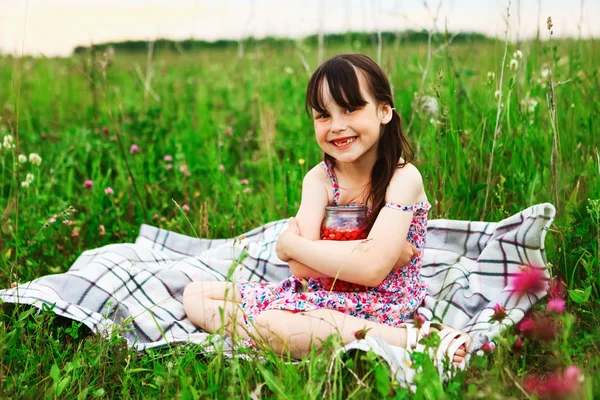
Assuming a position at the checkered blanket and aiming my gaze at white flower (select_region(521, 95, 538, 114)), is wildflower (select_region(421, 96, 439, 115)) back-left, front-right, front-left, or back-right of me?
front-left

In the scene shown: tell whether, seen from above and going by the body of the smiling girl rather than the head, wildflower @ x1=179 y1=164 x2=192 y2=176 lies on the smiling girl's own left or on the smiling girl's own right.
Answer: on the smiling girl's own right

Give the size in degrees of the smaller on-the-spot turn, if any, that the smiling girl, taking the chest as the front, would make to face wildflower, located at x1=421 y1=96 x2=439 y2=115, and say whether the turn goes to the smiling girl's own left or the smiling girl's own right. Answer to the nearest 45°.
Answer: approximately 135° to the smiling girl's own right

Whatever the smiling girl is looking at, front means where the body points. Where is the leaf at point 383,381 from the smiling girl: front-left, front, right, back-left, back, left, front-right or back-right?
front-left

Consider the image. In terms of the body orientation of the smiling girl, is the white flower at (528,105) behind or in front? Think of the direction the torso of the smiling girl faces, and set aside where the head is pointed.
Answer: behind

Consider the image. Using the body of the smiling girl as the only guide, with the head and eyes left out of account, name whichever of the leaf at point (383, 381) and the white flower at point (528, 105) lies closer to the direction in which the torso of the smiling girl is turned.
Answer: the leaf

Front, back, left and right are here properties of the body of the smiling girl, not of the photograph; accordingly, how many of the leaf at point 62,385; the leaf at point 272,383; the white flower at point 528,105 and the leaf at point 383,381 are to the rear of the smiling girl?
1

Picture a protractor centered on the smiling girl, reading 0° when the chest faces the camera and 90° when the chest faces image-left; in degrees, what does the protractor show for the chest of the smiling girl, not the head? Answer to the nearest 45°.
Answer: approximately 45°
